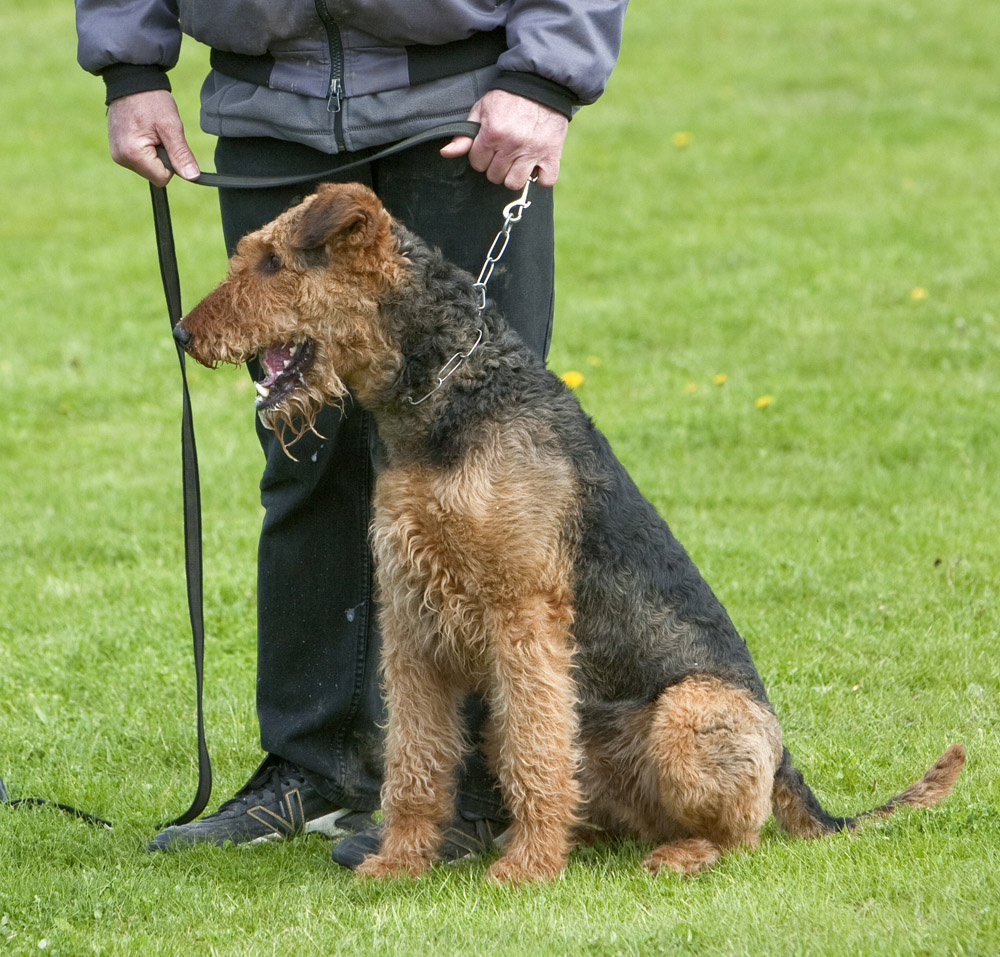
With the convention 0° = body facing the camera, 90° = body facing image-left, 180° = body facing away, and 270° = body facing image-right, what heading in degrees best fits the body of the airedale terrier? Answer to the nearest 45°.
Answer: approximately 45°

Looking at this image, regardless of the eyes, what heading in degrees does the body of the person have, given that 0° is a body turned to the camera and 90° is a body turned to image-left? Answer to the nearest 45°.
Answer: approximately 0°
